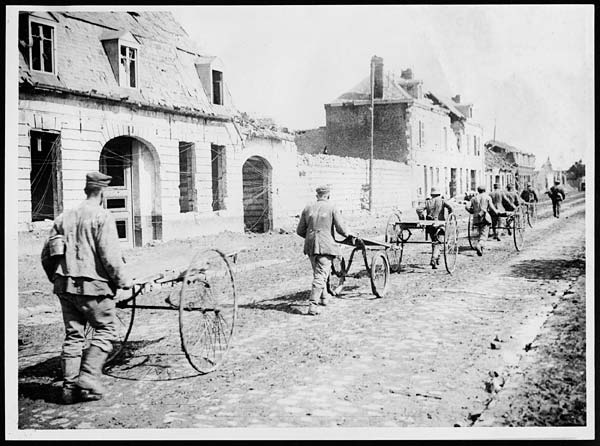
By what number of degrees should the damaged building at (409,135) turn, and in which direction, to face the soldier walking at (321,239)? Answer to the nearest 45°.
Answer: approximately 45° to its right

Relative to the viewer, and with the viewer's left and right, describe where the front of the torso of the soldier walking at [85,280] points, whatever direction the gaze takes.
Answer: facing away from the viewer and to the right of the viewer

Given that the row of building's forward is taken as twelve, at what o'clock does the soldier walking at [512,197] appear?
The soldier walking is roughly at 10 o'clock from the row of building.

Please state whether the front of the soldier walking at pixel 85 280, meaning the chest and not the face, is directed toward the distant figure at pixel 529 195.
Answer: yes
